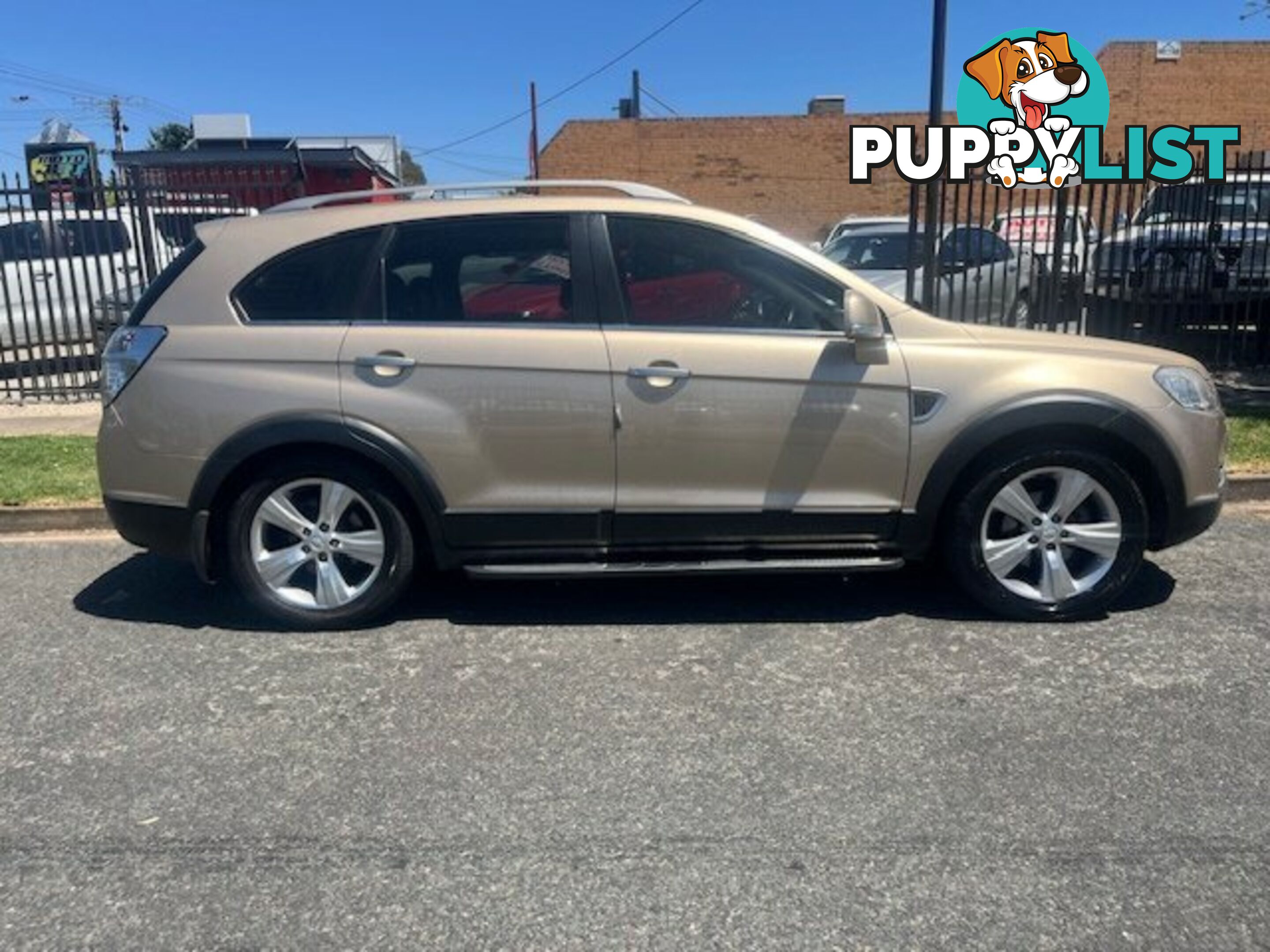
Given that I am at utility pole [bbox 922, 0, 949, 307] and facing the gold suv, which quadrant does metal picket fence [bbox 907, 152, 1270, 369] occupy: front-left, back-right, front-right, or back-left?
back-left

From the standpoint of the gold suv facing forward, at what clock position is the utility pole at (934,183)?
The utility pole is roughly at 10 o'clock from the gold suv.

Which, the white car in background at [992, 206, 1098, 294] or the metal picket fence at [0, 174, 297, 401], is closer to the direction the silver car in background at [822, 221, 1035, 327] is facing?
the metal picket fence

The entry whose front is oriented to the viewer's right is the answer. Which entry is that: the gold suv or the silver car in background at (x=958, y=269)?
the gold suv

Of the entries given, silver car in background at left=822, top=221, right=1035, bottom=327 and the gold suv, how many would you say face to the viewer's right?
1

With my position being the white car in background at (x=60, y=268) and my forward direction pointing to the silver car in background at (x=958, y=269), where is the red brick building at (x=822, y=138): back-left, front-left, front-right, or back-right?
front-left

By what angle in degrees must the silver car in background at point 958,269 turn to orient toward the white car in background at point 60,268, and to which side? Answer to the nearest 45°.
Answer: approximately 45° to its right

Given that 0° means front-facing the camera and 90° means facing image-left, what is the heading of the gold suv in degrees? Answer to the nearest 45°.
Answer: approximately 270°

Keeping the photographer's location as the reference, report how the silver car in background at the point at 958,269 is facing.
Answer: facing the viewer and to the left of the viewer

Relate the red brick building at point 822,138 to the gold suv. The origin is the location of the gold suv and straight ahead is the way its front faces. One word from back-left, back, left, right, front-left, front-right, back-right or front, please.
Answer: left

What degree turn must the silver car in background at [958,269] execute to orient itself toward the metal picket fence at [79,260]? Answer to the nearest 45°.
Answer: approximately 45° to its right

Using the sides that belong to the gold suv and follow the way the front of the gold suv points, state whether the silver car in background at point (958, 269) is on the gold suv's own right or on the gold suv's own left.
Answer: on the gold suv's own left

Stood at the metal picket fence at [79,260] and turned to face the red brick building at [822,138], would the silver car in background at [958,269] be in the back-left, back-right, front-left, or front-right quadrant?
front-right

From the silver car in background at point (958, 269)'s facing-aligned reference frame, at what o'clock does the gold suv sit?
The gold suv is roughly at 11 o'clock from the silver car in background.
